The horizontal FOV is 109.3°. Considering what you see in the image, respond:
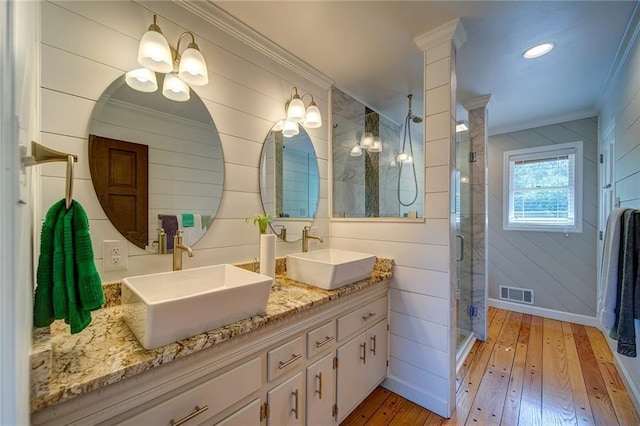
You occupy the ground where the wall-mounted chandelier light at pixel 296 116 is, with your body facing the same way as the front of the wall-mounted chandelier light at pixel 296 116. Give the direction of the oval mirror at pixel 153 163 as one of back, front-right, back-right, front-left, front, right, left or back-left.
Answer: right

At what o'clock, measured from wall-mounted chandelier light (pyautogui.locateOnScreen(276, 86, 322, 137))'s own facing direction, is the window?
The window is roughly at 10 o'clock from the wall-mounted chandelier light.

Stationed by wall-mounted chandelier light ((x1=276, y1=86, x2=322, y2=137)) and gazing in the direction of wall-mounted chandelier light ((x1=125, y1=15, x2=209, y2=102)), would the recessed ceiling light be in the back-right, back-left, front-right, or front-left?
back-left

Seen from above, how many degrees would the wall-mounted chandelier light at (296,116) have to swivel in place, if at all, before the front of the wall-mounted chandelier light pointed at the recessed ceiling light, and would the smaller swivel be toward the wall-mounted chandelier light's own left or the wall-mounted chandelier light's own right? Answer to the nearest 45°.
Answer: approximately 45° to the wall-mounted chandelier light's own left

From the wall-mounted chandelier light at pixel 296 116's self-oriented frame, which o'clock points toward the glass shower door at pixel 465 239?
The glass shower door is roughly at 10 o'clock from the wall-mounted chandelier light.

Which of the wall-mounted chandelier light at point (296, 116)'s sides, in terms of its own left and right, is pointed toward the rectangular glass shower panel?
left

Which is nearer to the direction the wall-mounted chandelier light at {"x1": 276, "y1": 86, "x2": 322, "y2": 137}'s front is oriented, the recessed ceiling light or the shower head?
the recessed ceiling light

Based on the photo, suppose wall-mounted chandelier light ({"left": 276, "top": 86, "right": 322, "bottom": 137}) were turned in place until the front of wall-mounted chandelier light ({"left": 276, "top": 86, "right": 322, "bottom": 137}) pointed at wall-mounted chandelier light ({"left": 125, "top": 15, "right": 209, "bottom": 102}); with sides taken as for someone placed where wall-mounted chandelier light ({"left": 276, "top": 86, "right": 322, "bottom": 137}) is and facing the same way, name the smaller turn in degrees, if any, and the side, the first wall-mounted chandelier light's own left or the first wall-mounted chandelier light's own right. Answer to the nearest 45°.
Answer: approximately 90° to the first wall-mounted chandelier light's own right

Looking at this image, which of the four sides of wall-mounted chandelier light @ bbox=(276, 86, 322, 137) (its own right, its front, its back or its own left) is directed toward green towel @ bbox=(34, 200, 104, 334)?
right

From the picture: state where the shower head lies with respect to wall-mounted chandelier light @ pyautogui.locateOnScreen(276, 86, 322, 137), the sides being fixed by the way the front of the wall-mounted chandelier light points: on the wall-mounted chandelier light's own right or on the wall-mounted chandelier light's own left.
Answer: on the wall-mounted chandelier light's own left

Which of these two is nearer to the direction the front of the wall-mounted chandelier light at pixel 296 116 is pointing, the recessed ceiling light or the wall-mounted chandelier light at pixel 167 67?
the recessed ceiling light

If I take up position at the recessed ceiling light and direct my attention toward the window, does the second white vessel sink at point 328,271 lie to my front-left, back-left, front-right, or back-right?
back-left

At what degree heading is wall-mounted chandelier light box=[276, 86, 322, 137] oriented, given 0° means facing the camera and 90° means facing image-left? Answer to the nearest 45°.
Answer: approximately 315°

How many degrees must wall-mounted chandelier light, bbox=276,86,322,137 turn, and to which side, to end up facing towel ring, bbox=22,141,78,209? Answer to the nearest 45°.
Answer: approximately 90° to its right
